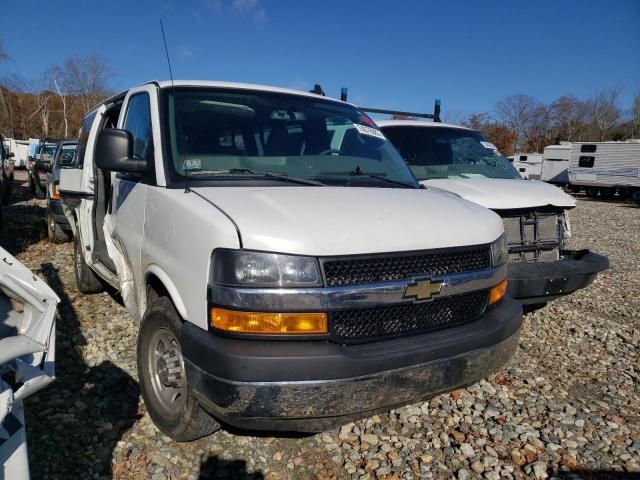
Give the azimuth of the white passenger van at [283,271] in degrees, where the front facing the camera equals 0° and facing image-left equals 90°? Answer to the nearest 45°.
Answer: approximately 315°

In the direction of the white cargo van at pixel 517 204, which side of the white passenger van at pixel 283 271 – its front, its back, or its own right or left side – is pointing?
left

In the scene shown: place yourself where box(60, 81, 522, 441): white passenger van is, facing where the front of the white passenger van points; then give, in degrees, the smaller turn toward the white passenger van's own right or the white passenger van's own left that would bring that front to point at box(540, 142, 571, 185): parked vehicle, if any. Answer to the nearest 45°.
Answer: approximately 90° to the white passenger van's own left

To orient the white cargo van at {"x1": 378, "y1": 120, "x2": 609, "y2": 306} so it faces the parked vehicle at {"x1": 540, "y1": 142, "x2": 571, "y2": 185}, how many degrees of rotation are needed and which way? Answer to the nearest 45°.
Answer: approximately 135° to its left

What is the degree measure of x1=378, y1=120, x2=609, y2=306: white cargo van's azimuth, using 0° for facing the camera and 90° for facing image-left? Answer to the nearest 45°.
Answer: approximately 315°

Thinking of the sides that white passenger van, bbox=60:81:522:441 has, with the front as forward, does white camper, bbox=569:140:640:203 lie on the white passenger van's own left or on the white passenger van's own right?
on the white passenger van's own left

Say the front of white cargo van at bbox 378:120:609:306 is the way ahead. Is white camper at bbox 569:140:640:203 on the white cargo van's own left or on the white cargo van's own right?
on the white cargo van's own left

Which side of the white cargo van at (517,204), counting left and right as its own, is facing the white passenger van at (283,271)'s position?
right

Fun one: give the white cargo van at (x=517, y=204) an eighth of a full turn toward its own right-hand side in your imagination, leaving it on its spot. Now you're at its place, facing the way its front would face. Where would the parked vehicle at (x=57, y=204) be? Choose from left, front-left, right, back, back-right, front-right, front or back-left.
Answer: right

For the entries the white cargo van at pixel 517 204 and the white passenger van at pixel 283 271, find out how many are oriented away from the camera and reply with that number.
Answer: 0

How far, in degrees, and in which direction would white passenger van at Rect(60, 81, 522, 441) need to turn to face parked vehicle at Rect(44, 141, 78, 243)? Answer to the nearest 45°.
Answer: approximately 180°
